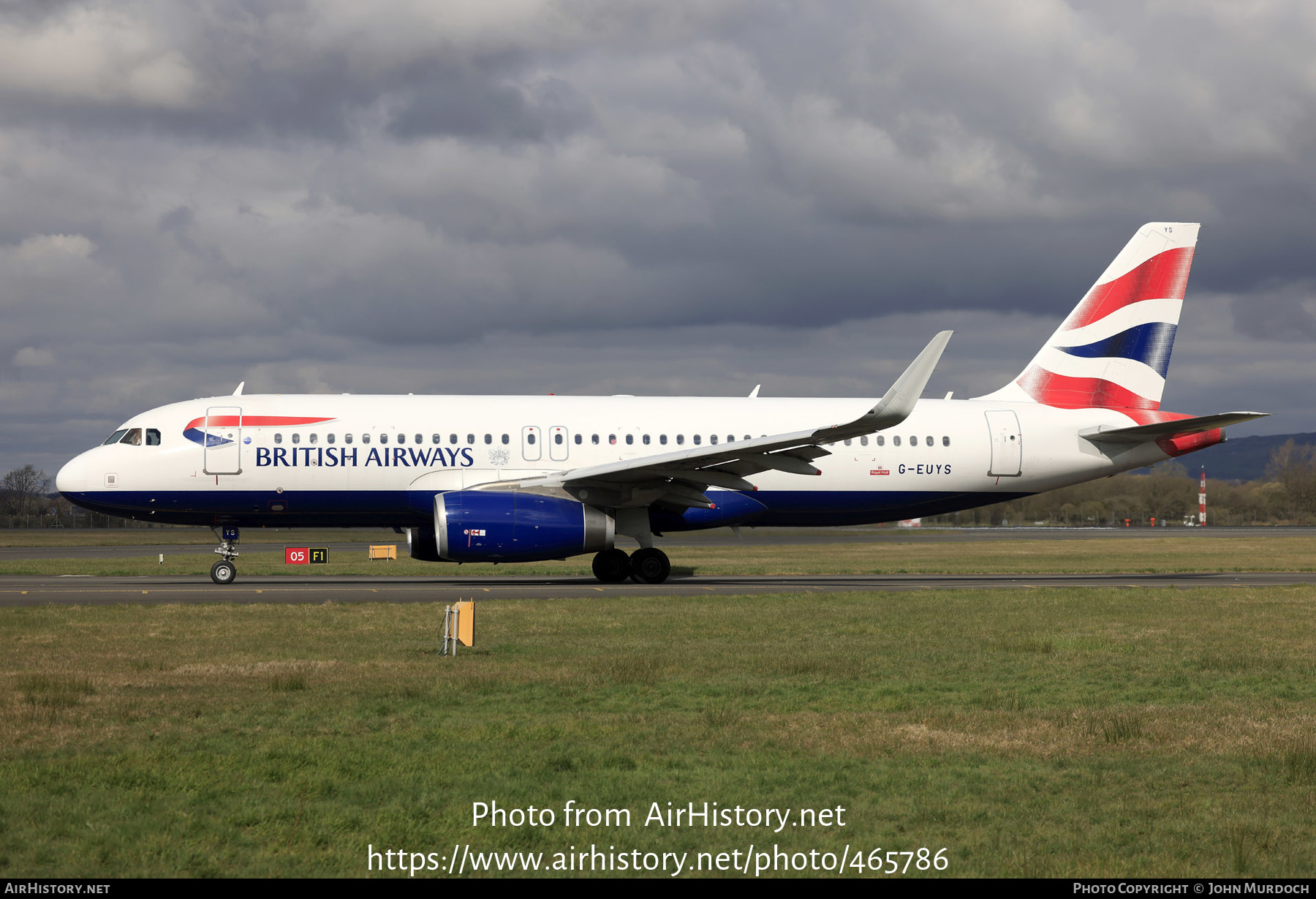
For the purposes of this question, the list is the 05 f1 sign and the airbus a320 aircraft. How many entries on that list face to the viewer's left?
1

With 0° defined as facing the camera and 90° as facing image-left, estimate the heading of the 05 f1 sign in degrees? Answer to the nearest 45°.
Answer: approximately 0°

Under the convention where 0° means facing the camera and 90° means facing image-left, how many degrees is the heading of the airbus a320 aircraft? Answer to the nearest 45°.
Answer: approximately 90°

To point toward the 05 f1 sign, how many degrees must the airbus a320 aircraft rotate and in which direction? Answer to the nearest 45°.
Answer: approximately 45° to its right

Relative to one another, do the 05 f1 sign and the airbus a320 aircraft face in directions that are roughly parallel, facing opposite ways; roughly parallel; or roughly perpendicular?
roughly perpendicular
